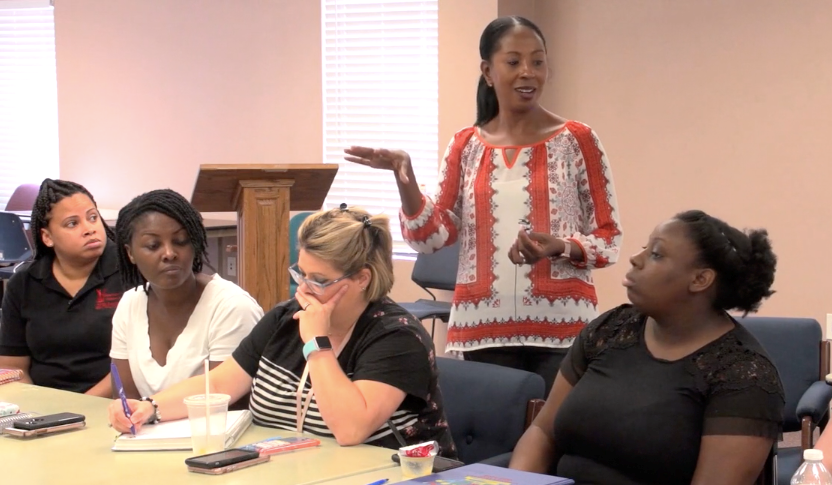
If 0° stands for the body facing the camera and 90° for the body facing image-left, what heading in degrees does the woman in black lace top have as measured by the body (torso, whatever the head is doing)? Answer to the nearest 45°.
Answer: approximately 45°

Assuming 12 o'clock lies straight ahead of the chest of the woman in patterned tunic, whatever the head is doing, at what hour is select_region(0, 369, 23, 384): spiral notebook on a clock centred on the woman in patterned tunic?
The spiral notebook is roughly at 3 o'clock from the woman in patterned tunic.

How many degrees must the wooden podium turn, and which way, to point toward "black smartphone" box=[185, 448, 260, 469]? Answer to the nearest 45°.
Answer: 0° — it already faces it

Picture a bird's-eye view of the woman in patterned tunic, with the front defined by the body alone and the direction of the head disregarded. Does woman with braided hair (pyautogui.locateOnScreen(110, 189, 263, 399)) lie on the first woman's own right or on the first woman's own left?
on the first woman's own right

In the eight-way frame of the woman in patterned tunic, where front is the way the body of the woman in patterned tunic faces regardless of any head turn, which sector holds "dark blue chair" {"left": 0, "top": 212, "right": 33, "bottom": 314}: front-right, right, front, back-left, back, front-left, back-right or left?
back-right

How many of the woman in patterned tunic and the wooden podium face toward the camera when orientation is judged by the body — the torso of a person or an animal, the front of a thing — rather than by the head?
2

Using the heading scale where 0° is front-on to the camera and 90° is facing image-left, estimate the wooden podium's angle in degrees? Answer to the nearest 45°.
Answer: approximately 0°

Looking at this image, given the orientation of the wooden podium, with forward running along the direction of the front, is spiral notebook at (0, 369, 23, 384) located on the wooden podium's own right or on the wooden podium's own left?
on the wooden podium's own right

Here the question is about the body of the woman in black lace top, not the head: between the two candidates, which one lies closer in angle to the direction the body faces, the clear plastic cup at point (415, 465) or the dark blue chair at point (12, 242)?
the clear plastic cup
